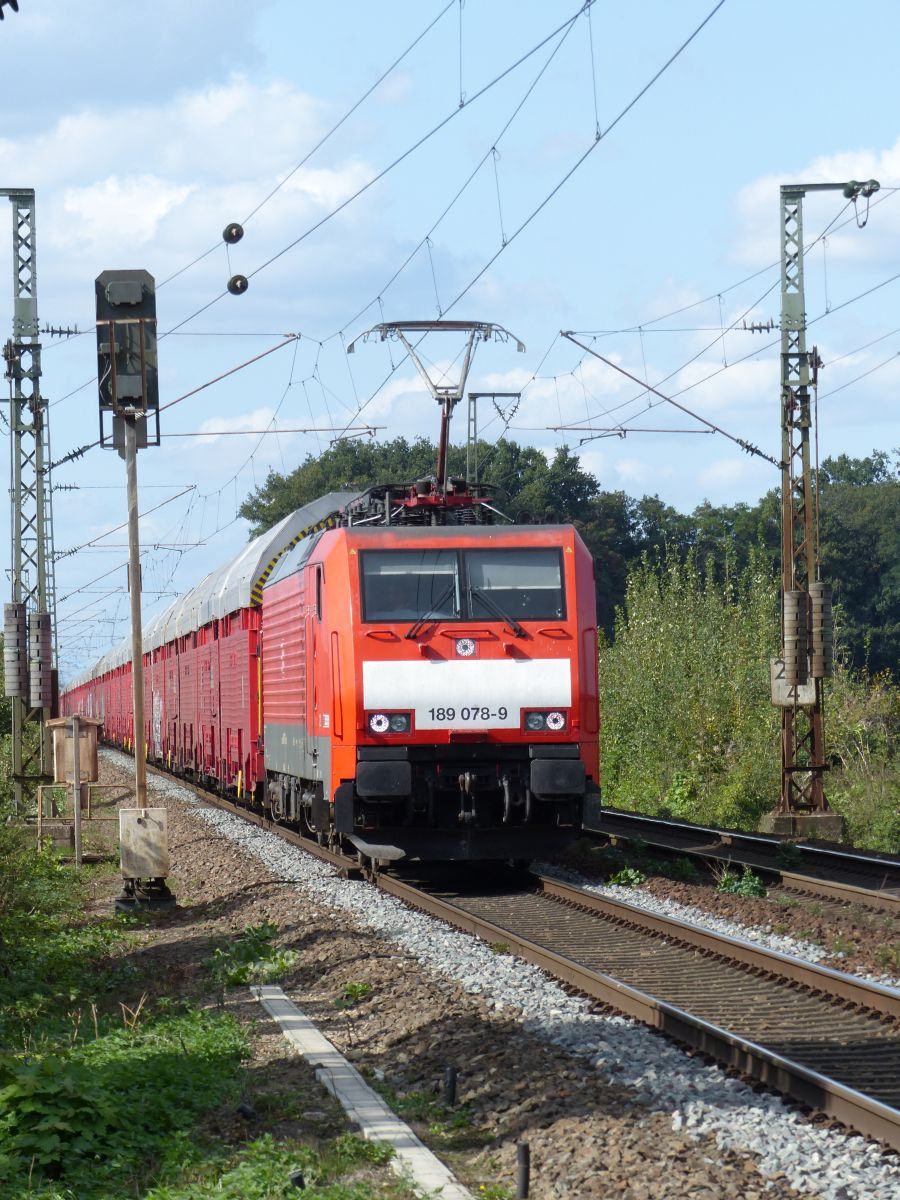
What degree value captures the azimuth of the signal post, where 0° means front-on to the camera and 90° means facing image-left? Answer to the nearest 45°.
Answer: approximately 180°

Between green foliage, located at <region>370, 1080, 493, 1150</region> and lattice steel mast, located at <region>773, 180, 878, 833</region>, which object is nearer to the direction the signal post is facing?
the lattice steel mast

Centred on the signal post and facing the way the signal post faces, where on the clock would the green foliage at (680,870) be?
The green foliage is roughly at 3 o'clock from the signal post.

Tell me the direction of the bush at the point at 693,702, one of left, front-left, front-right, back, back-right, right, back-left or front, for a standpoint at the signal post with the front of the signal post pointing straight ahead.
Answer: front-right

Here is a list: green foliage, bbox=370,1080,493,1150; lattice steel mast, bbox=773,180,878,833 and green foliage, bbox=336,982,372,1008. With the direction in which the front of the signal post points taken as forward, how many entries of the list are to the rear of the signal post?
2

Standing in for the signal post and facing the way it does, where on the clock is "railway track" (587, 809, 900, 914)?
The railway track is roughly at 3 o'clock from the signal post.

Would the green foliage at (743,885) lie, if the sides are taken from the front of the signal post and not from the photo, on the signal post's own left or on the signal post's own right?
on the signal post's own right

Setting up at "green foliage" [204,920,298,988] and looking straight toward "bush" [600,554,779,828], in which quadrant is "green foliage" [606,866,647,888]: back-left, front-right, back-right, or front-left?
front-right

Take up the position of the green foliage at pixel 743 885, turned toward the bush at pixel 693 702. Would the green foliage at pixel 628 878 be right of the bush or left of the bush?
left

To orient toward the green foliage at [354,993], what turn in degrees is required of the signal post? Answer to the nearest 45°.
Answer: approximately 180°

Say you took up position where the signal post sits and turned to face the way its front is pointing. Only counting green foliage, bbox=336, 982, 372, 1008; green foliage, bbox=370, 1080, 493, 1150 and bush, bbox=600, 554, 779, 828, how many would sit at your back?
2

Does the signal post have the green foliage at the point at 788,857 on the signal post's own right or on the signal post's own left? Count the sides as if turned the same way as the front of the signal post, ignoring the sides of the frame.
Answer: on the signal post's own right
